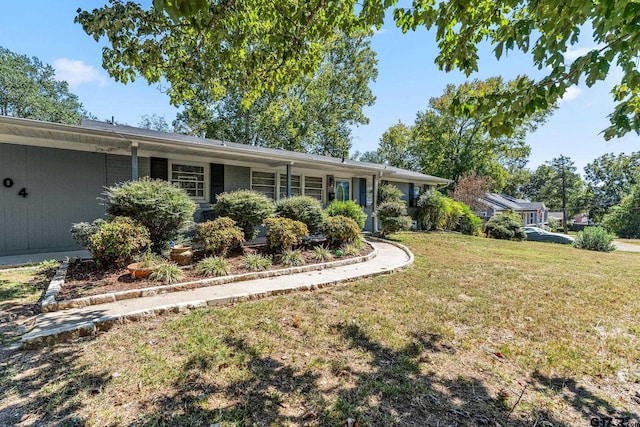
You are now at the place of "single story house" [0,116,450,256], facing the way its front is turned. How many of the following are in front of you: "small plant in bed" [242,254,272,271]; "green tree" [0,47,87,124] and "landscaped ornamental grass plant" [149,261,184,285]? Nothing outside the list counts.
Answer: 2

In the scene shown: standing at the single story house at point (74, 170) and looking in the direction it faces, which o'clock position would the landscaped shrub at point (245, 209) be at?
The landscaped shrub is roughly at 11 o'clock from the single story house.

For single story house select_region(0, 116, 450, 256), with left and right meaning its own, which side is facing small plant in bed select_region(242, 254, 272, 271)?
front

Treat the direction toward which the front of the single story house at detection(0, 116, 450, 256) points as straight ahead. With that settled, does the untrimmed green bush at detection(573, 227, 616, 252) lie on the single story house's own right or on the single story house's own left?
on the single story house's own left

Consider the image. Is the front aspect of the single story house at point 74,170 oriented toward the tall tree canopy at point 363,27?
yes

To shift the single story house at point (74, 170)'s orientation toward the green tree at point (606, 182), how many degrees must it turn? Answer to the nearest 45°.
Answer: approximately 45° to its left

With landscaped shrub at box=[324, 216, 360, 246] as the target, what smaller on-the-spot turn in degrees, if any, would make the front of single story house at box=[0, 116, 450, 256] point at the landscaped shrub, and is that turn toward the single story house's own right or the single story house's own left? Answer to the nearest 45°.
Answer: approximately 45° to the single story house's own left

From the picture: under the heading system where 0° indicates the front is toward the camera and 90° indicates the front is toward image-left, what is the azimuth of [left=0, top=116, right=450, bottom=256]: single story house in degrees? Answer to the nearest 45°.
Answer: approximately 315°

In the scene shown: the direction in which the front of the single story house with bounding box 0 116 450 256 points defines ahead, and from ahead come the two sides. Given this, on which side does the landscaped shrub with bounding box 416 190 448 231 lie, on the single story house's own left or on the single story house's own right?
on the single story house's own left

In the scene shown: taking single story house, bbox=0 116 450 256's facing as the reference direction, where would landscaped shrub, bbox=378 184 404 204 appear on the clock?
The landscaped shrub is roughly at 10 o'clock from the single story house.

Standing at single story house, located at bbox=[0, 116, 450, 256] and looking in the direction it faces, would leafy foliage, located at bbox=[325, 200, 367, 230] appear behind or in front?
in front

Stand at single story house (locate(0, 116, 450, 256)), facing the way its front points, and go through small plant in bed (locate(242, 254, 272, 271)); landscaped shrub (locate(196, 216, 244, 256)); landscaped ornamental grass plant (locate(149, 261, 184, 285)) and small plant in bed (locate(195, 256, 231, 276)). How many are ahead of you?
4

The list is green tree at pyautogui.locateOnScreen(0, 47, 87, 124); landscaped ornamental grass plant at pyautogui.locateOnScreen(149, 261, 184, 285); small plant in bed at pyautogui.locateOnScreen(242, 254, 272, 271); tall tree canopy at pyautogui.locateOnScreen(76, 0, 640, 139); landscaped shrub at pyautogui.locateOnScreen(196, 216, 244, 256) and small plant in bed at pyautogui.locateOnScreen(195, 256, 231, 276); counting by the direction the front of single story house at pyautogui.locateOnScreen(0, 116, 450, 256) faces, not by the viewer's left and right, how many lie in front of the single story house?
5

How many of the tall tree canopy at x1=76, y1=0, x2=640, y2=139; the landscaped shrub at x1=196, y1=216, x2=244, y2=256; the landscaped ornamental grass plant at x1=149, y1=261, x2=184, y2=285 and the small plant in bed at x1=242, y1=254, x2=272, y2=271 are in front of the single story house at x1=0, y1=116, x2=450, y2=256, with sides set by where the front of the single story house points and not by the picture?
4

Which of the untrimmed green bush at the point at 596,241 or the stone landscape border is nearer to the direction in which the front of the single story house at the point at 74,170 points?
the stone landscape border

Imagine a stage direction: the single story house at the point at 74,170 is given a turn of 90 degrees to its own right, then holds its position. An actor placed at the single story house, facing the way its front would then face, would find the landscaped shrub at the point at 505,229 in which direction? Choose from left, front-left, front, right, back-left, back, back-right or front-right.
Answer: back-left

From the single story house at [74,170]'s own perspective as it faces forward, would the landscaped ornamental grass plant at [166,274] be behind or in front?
in front

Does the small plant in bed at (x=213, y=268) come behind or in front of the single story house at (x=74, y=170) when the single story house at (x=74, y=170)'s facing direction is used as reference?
in front
